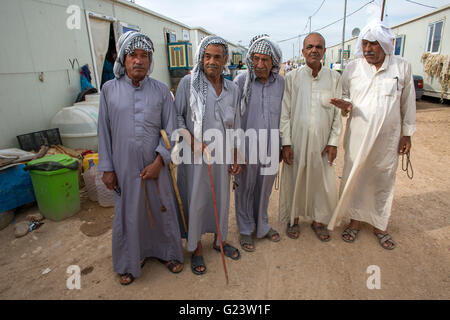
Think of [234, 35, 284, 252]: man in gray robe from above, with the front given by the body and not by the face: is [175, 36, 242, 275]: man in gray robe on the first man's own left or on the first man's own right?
on the first man's own right

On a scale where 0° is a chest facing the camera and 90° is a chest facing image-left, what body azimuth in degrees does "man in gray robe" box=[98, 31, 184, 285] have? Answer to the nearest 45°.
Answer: approximately 0°

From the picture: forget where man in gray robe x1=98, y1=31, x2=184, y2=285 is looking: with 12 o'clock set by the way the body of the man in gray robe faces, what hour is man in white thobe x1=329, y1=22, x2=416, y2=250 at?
The man in white thobe is roughly at 9 o'clock from the man in gray robe.

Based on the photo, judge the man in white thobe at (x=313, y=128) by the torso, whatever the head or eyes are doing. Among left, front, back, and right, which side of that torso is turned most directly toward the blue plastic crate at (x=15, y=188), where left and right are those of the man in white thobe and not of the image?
right

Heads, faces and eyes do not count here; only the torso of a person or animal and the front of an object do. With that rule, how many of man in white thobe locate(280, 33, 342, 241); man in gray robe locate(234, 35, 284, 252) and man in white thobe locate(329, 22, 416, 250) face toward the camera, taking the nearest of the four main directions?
3

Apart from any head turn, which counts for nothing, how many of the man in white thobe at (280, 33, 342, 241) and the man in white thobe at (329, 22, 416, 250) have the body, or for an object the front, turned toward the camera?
2

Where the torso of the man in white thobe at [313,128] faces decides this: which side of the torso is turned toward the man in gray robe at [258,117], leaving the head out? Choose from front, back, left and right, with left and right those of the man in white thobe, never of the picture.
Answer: right

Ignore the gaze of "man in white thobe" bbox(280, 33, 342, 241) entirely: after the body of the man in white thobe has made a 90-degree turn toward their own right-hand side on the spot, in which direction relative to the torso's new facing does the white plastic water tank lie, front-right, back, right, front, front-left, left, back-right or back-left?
front

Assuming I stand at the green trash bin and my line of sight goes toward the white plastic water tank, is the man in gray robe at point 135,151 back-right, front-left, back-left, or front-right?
back-right

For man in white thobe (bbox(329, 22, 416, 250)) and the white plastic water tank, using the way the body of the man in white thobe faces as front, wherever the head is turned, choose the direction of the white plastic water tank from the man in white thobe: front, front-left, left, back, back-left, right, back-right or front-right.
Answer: right
